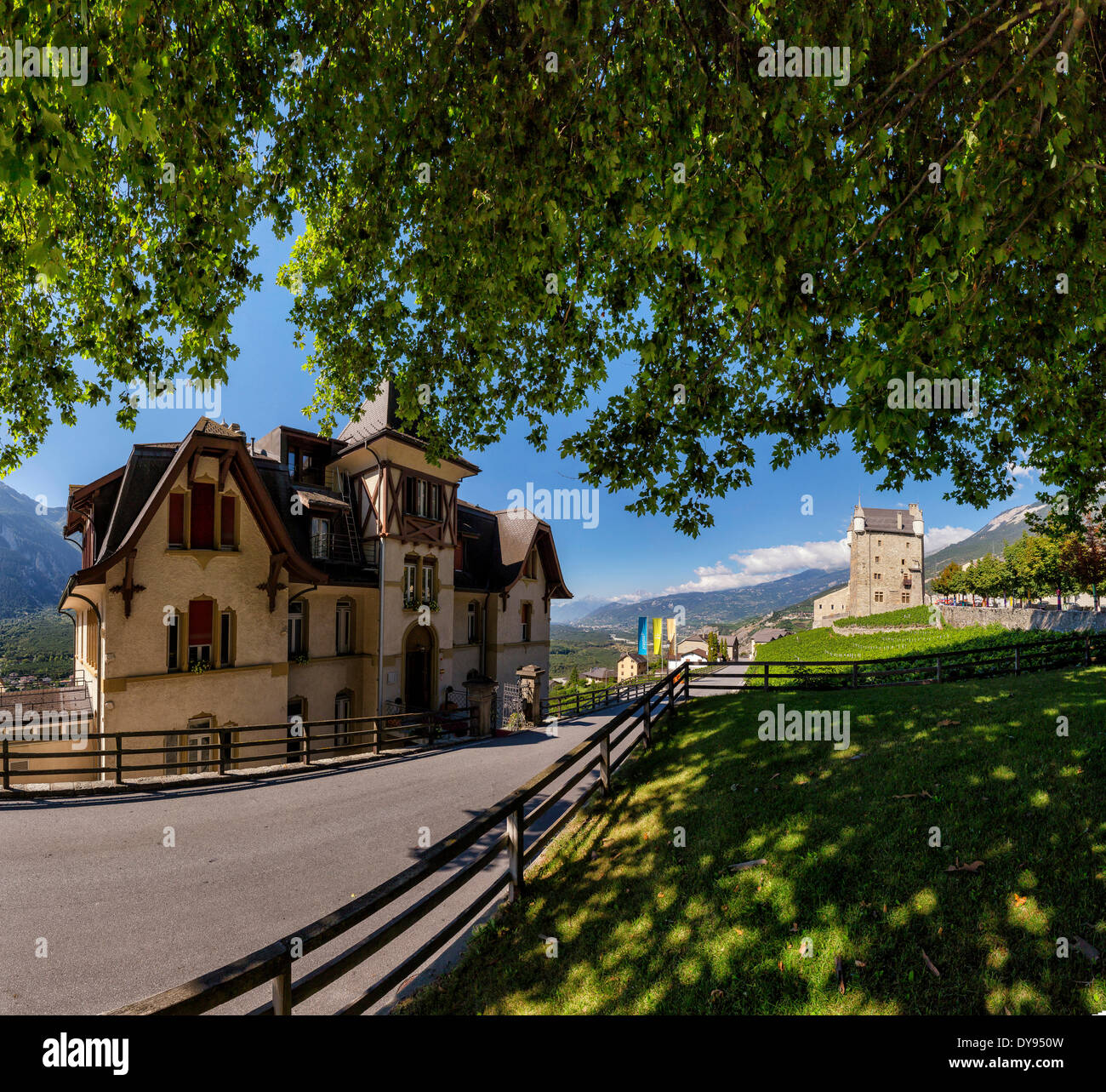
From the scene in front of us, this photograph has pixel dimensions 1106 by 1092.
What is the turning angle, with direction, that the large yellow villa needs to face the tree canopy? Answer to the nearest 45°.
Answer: approximately 45° to its right

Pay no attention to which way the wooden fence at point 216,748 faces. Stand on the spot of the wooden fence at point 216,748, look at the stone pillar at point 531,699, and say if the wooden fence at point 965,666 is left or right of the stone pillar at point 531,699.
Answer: right

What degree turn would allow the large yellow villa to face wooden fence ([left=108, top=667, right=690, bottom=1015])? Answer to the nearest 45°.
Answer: approximately 45° to its right

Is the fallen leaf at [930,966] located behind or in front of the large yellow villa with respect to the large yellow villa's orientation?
in front

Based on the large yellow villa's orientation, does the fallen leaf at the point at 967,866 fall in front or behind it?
in front

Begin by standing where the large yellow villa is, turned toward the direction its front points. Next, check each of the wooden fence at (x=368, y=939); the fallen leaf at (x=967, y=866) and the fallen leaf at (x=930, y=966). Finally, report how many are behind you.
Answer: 0

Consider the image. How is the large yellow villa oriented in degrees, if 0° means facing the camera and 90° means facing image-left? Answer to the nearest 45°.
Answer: approximately 315°
